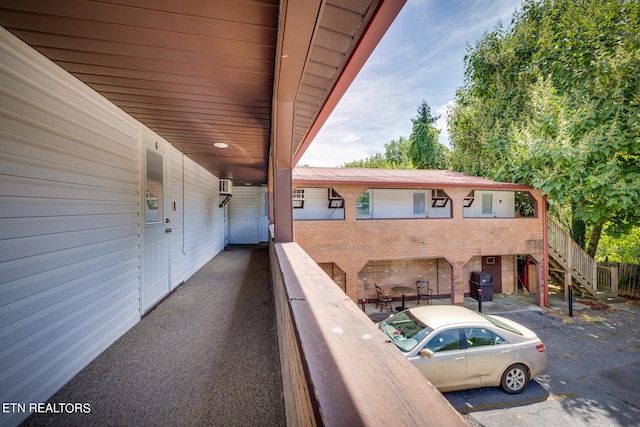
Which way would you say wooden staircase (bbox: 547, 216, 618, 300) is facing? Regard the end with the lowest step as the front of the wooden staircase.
to the viewer's right

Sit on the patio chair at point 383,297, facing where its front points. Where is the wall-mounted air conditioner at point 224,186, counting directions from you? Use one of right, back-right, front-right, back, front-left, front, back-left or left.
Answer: back-right

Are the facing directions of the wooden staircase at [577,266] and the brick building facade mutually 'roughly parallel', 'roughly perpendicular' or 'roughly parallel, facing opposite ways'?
roughly perpendicular

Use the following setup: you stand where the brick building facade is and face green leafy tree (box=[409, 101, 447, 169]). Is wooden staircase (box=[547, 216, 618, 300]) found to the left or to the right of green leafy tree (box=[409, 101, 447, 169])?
right

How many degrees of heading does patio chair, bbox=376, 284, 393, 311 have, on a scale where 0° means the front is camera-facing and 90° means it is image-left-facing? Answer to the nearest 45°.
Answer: approximately 315°

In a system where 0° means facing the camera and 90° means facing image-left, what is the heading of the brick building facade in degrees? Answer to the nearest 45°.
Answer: approximately 0°

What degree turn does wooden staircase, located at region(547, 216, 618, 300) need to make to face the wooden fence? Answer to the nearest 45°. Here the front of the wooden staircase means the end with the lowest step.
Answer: approximately 45° to its left

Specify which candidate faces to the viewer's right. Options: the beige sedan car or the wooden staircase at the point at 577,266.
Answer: the wooden staircase

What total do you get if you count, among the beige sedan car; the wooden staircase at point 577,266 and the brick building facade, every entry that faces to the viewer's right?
1

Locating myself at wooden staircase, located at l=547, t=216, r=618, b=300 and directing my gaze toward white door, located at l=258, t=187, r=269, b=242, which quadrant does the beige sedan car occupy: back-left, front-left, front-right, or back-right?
front-left

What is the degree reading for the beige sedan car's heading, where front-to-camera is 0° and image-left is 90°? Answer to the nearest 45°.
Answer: approximately 45°

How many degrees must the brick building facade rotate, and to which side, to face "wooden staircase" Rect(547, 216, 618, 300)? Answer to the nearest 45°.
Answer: approximately 135° to its left

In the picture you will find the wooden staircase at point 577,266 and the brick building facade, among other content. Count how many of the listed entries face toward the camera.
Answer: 1

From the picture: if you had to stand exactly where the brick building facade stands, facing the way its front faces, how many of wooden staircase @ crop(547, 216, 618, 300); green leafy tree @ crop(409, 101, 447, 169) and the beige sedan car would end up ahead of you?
1

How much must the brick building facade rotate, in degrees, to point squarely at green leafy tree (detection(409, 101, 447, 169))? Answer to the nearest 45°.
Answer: approximately 180°
